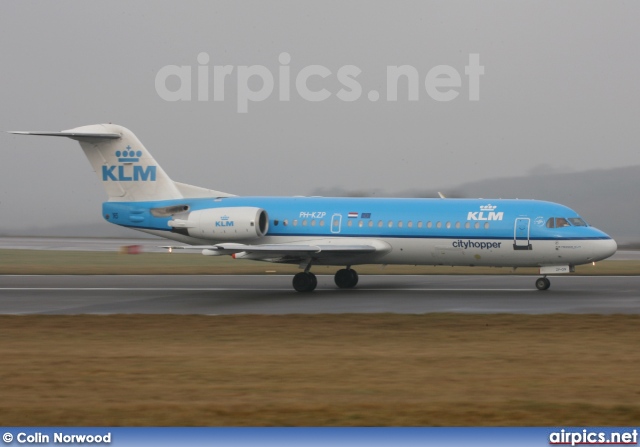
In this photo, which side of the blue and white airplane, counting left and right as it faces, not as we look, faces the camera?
right
